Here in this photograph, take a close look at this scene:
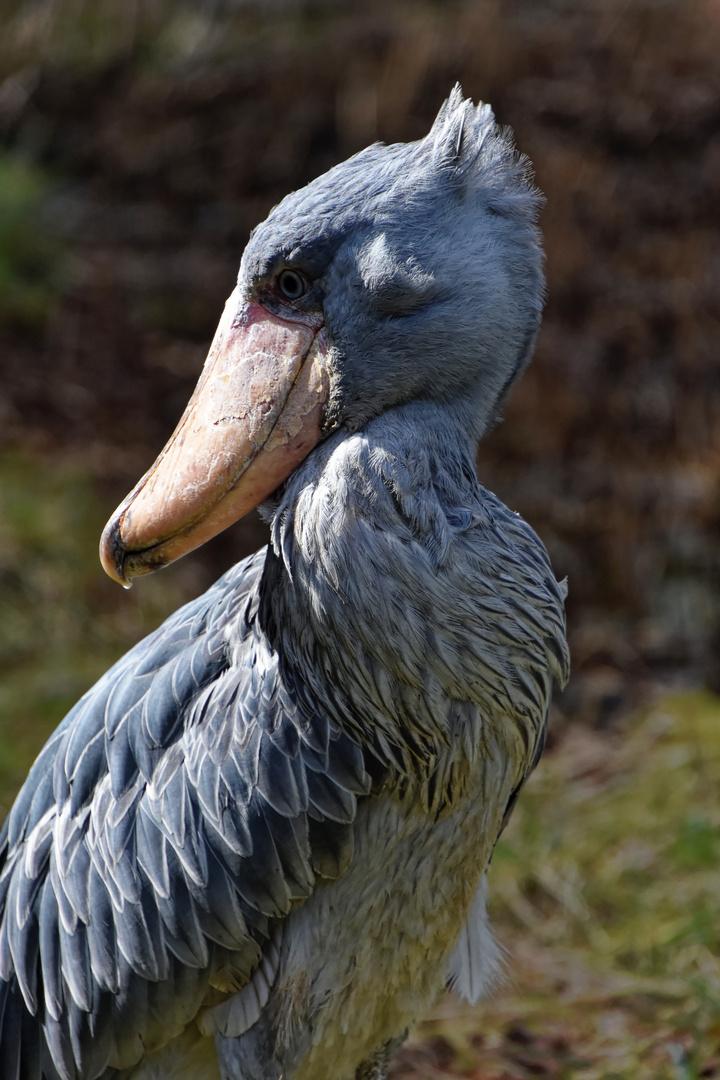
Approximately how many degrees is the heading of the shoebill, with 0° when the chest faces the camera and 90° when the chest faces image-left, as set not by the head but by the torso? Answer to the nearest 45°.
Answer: approximately 315°
